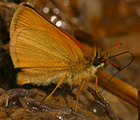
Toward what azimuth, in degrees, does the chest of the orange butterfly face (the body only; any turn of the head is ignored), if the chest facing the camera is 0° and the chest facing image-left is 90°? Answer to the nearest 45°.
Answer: approximately 270°

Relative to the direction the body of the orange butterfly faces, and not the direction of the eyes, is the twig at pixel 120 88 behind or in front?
in front
